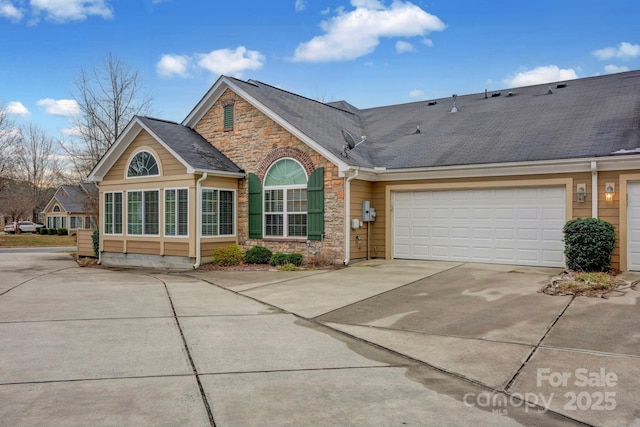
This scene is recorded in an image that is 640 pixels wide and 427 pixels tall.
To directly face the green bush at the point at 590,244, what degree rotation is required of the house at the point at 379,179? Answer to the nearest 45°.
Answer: approximately 45° to its left

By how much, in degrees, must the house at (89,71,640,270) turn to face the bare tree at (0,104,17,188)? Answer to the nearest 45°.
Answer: approximately 135° to its right

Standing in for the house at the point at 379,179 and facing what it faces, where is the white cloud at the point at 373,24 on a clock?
The white cloud is roughly at 6 o'clock from the house.

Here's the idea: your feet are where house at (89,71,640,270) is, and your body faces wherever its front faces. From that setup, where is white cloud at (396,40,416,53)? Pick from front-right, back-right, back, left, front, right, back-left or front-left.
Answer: back

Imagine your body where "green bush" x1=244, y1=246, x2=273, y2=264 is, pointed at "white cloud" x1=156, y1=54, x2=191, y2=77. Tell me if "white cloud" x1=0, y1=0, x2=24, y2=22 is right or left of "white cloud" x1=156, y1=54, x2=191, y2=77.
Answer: left

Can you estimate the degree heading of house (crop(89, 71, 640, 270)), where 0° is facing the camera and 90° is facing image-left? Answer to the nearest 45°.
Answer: approximately 0°

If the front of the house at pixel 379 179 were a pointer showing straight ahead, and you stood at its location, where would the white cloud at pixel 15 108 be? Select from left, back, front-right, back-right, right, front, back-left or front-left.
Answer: back-right

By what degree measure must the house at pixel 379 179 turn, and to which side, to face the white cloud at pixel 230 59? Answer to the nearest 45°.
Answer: approximately 135° to its right

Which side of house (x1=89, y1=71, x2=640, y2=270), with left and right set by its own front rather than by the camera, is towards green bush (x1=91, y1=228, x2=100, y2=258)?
right

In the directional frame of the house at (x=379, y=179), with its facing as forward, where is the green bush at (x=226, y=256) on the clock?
The green bush is roughly at 3 o'clock from the house.
